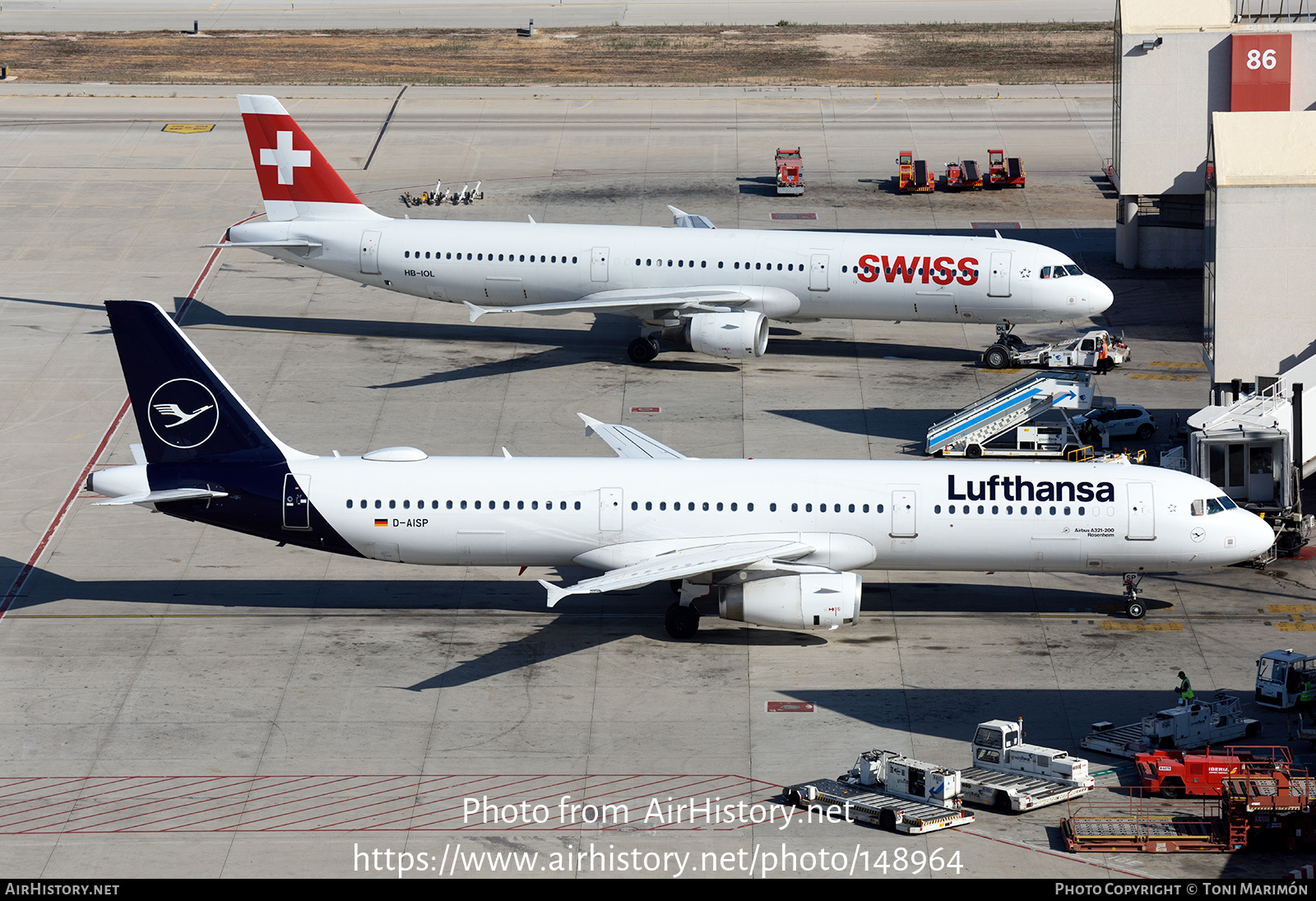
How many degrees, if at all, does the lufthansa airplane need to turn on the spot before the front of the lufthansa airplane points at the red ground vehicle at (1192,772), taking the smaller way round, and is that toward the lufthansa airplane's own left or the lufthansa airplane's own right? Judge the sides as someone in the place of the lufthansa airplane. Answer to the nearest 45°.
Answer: approximately 45° to the lufthansa airplane's own right

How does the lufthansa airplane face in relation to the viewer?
to the viewer's right

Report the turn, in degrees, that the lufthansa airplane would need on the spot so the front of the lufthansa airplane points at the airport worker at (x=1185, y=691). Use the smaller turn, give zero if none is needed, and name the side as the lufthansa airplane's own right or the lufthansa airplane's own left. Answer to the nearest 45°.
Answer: approximately 45° to the lufthansa airplane's own right
